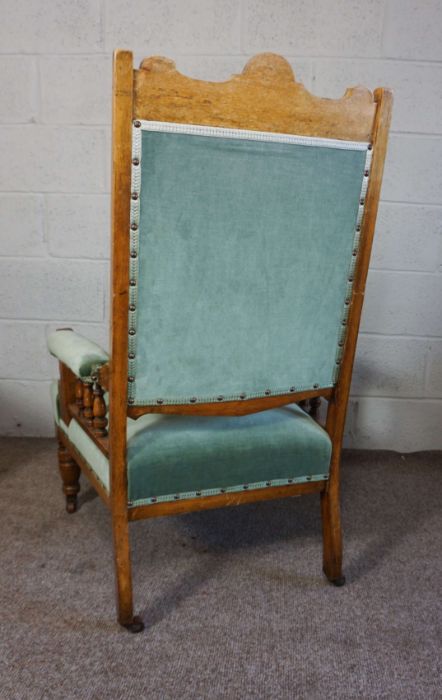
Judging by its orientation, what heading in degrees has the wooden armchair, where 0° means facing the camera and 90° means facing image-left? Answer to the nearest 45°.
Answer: approximately 135°
